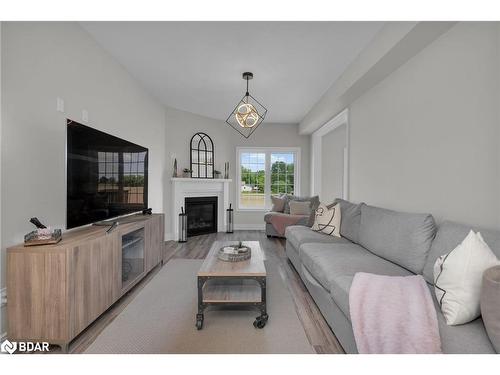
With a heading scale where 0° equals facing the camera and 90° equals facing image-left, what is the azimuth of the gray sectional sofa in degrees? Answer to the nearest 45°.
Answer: approximately 45°

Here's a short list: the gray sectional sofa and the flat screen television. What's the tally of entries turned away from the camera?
0

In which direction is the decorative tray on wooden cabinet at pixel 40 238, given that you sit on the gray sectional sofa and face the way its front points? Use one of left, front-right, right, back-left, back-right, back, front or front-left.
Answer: front

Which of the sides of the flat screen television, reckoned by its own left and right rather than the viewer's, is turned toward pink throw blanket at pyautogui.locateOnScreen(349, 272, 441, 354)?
front

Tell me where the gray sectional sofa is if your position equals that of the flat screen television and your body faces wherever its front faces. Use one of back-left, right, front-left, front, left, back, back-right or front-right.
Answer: front

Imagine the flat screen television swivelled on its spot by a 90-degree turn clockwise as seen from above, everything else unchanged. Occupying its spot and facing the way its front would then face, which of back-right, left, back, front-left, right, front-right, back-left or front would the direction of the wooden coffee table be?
left

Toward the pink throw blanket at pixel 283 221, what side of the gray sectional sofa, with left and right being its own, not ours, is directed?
right

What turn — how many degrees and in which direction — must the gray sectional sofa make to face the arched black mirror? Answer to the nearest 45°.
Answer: approximately 90° to its right

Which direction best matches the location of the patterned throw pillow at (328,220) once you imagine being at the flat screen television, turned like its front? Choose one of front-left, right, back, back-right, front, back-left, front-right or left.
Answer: front-left

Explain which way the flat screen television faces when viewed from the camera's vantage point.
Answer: facing the viewer and to the right of the viewer

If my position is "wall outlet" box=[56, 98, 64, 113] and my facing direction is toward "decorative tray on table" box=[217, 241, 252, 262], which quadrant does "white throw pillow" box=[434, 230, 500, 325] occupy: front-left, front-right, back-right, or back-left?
front-right

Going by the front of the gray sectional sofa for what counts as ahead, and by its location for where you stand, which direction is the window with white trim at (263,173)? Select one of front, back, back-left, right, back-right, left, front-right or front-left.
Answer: right

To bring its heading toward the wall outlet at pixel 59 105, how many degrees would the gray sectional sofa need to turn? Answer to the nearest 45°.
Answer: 0° — it already faces it
